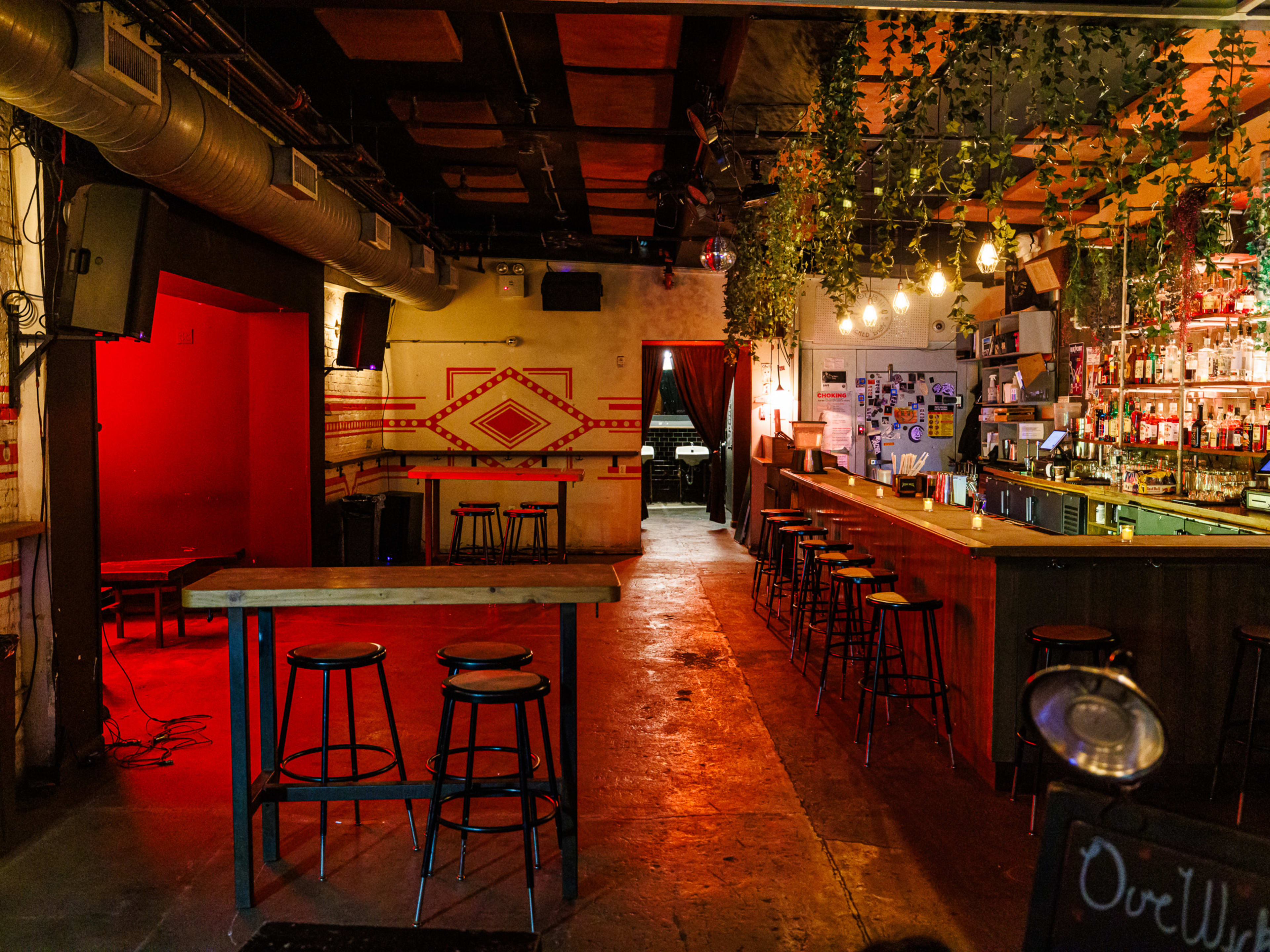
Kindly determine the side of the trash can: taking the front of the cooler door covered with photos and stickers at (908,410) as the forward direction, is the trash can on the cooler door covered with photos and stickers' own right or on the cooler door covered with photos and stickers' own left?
on the cooler door covered with photos and stickers' own right

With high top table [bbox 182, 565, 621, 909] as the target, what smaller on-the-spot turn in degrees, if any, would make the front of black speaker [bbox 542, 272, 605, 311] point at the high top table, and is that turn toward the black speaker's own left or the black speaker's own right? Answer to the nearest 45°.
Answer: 0° — it already faces it

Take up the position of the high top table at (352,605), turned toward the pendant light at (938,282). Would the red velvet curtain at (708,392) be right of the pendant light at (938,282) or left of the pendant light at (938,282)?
left

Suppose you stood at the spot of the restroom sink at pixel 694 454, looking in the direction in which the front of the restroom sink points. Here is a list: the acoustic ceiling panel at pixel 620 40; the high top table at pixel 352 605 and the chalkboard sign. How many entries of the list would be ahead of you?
3

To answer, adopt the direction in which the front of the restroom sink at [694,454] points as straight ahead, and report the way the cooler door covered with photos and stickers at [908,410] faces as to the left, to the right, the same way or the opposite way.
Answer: the same way

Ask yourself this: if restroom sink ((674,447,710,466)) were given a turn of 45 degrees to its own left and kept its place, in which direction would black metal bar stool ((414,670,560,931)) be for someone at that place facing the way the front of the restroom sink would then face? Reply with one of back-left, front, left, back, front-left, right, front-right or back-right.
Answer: front-right

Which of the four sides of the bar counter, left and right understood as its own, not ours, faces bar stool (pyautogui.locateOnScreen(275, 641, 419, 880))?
front

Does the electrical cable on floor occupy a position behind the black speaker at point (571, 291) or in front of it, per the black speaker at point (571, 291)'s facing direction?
in front

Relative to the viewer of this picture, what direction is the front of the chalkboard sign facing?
facing the viewer

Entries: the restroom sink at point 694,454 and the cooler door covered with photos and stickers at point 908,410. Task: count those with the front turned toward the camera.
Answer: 2

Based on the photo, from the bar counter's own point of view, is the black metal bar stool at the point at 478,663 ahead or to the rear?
ahead

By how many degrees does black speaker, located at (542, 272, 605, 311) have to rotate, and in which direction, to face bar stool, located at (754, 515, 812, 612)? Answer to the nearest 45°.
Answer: approximately 45° to its left

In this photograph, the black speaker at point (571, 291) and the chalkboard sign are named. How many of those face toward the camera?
2

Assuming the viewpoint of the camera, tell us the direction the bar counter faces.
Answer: facing the viewer and to the left of the viewer

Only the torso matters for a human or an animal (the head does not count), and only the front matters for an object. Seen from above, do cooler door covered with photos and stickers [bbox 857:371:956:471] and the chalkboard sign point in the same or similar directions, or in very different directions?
same or similar directions
